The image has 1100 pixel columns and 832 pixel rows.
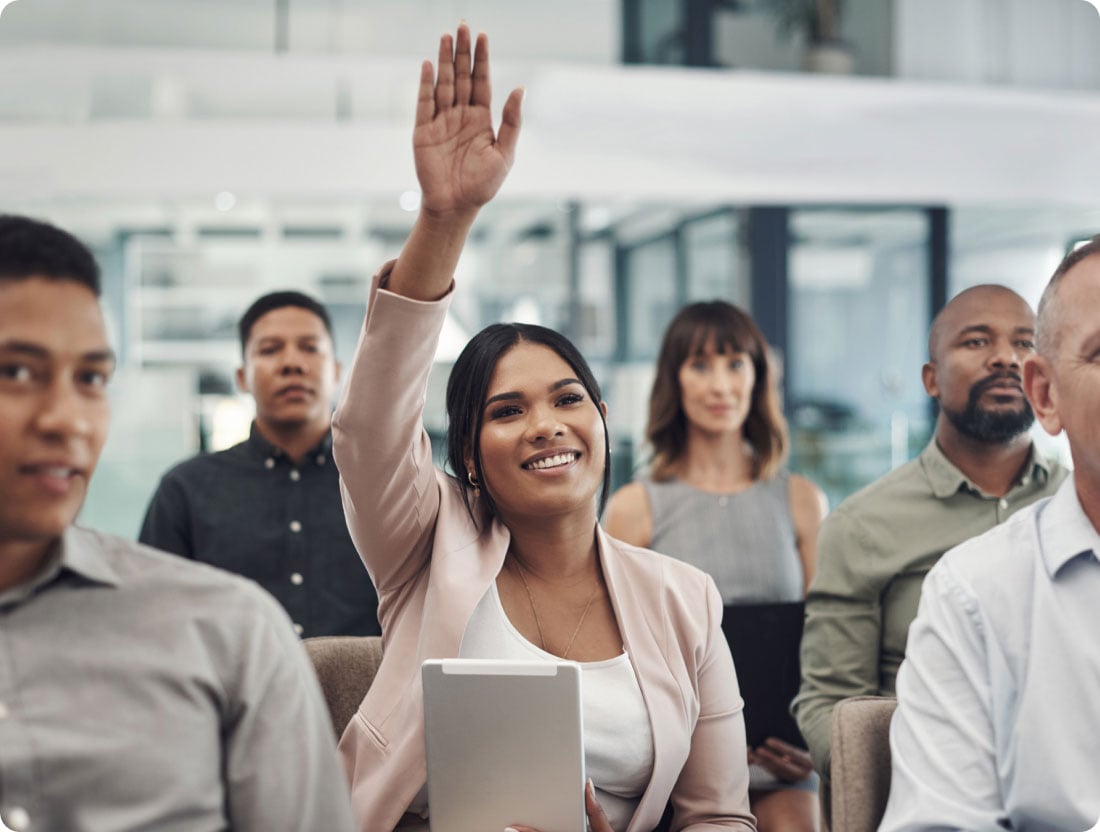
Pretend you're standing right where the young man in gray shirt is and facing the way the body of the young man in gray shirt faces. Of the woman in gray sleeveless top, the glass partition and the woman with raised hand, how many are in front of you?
0

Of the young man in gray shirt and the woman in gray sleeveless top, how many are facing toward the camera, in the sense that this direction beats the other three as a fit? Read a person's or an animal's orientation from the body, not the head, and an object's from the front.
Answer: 2

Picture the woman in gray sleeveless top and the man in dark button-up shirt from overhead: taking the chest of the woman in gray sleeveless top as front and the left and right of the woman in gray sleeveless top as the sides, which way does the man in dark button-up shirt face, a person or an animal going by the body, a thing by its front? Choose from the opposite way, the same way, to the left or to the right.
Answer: the same way

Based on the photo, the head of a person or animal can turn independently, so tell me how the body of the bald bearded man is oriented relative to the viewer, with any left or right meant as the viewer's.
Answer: facing the viewer and to the right of the viewer

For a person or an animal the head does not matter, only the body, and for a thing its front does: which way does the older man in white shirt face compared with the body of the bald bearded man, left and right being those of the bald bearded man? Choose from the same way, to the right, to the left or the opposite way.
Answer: the same way

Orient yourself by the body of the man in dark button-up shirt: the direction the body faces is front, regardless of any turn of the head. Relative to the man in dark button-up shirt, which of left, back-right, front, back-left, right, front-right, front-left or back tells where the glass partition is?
back-left

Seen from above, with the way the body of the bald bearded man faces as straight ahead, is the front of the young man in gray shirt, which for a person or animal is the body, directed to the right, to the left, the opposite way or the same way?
the same way

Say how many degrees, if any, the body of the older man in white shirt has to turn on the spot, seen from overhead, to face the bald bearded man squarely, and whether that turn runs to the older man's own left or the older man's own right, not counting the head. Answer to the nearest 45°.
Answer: approximately 135° to the older man's own left

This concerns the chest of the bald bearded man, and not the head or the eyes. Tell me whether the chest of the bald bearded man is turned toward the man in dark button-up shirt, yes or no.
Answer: no

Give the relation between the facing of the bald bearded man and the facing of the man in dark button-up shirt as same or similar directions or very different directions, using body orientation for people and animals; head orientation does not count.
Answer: same or similar directions

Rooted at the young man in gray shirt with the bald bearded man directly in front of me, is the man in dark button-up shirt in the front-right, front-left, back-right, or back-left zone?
front-left

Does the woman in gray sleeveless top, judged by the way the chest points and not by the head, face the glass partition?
no

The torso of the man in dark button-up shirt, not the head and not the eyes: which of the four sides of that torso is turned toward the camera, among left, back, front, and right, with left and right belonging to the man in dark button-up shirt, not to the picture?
front

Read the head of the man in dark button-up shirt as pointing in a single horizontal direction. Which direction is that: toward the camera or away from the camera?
toward the camera

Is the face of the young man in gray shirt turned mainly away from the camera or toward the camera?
toward the camera

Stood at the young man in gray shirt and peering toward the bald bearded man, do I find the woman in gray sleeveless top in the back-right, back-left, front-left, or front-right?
front-left
